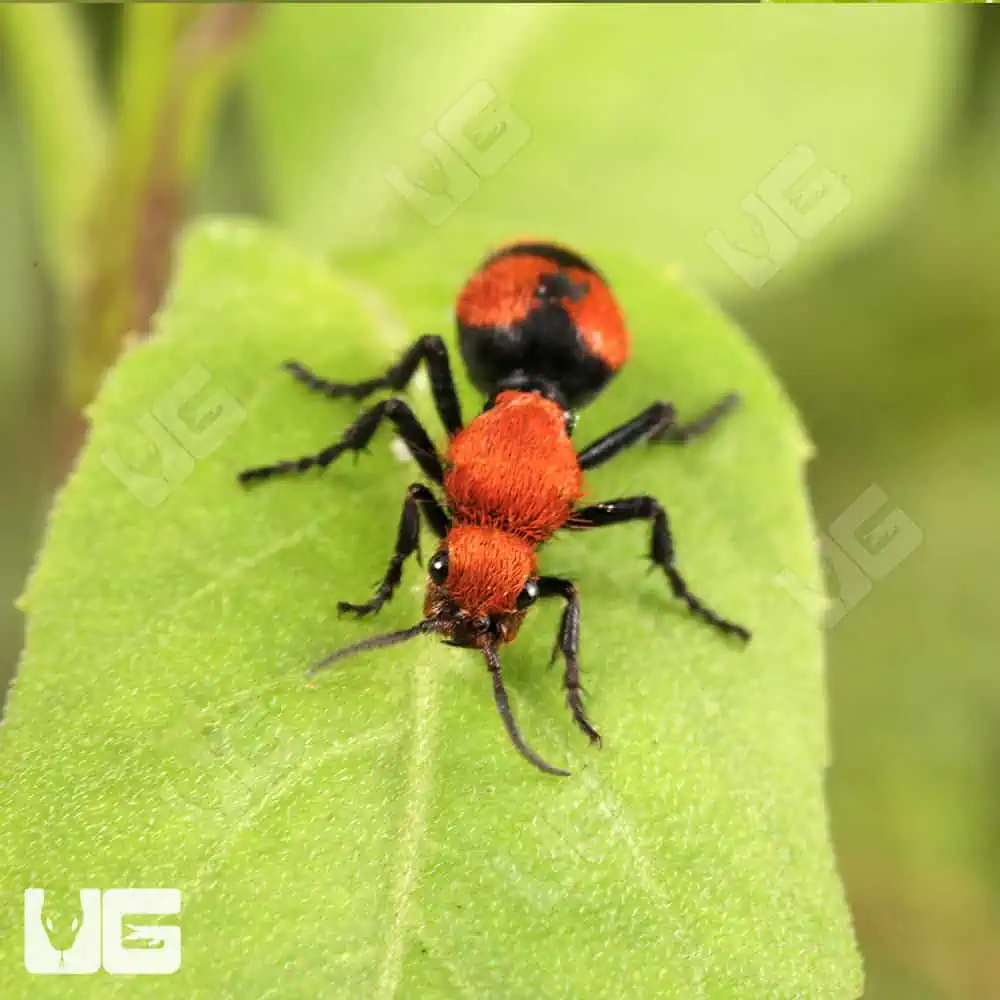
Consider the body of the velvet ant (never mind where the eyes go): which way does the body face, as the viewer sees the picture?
toward the camera
